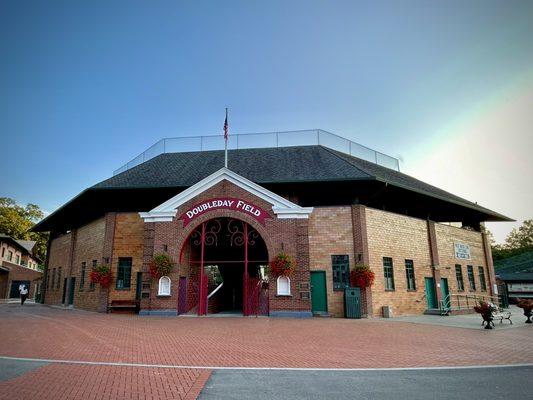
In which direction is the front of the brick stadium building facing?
toward the camera

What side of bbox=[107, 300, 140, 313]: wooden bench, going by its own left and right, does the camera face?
front

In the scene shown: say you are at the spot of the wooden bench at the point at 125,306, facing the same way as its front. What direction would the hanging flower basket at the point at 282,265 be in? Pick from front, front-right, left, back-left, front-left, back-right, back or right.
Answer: front-left

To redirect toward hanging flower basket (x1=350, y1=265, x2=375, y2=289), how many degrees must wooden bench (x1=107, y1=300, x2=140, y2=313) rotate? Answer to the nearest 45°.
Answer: approximately 45° to its left

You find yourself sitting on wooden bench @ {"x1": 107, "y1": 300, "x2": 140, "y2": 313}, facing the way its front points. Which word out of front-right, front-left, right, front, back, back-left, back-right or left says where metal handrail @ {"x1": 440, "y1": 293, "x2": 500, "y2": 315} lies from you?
left

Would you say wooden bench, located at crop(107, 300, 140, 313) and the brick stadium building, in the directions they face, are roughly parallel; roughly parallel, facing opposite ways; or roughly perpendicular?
roughly parallel
